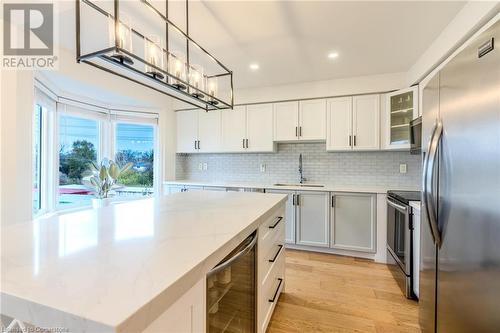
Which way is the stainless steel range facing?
to the viewer's left

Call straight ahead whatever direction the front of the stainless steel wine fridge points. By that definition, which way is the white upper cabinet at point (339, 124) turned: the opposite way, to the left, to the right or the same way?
to the right

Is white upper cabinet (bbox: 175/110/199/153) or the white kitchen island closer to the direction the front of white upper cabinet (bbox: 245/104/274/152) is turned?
the white kitchen island

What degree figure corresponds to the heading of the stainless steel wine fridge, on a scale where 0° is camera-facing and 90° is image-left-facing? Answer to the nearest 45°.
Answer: approximately 315°

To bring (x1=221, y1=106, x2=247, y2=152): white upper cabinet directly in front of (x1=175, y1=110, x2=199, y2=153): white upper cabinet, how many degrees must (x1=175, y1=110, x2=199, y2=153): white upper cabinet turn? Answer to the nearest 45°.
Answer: approximately 45° to its left

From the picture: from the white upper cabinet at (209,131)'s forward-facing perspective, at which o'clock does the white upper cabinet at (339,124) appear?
the white upper cabinet at (339,124) is roughly at 10 o'clock from the white upper cabinet at (209,131).

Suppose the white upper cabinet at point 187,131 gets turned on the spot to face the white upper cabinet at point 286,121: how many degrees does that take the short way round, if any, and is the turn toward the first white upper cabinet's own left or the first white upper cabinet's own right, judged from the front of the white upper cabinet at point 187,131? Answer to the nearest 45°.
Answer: approximately 45° to the first white upper cabinet's own left

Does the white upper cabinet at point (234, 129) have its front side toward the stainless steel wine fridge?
yes

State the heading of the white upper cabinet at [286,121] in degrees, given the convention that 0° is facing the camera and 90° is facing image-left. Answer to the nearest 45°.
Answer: approximately 0°

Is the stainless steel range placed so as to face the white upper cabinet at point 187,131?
yes

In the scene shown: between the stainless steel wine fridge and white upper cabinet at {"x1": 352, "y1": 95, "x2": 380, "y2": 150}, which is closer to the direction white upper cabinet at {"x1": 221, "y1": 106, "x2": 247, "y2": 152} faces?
the stainless steel wine fridge
